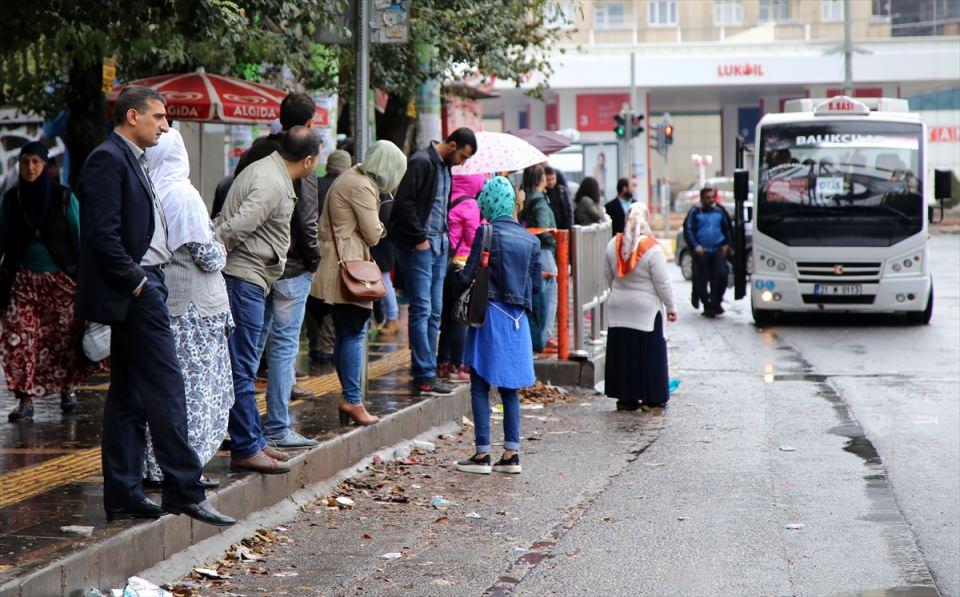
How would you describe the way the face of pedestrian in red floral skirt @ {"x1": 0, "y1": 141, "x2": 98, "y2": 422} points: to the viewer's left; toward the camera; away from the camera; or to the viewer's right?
toward the camera

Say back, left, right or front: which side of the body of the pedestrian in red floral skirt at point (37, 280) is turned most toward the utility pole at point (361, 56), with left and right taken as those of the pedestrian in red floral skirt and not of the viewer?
left

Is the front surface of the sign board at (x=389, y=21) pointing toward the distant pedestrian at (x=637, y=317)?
no

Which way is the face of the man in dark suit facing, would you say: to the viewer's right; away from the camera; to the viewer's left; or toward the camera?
to the viewer's right

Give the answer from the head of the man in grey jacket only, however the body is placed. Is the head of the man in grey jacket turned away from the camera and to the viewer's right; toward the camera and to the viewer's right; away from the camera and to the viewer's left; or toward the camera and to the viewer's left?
away from the camera and to the viewer's right

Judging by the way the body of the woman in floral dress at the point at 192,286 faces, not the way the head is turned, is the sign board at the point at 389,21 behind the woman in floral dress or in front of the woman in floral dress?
in front

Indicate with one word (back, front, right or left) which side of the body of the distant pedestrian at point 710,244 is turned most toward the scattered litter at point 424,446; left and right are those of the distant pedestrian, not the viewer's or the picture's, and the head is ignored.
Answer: front

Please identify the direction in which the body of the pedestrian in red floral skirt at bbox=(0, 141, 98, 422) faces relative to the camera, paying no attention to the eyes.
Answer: toward the camera

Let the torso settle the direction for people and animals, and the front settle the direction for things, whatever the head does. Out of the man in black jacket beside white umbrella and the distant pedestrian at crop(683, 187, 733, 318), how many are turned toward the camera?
1

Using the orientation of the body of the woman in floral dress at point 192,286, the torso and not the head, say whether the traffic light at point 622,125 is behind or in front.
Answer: in front

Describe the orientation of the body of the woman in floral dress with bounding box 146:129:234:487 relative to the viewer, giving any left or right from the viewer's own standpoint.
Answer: facing away from the viewer and to the right of the viewer

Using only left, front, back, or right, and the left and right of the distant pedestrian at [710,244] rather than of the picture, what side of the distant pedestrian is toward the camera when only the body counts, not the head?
front

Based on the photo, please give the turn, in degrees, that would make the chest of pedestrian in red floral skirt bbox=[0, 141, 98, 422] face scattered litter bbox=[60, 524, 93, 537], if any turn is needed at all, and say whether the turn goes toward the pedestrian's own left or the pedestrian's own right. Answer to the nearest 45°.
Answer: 0° — they already face it

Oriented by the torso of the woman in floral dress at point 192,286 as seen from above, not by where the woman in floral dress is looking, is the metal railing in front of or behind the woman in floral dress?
in front
